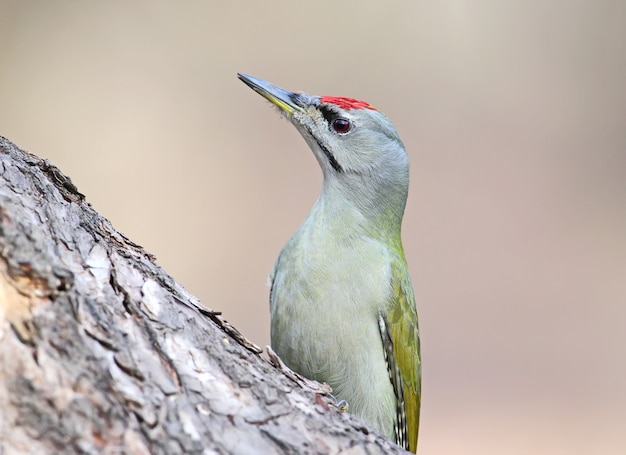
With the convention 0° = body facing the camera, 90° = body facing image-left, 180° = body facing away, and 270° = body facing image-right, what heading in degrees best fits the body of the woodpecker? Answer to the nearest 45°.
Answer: approximately 45°
